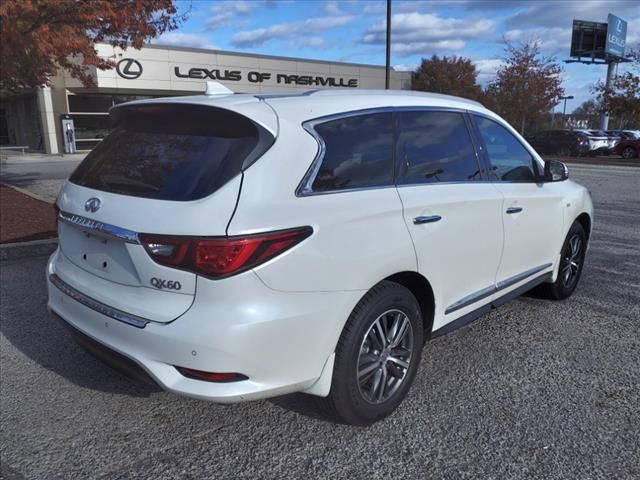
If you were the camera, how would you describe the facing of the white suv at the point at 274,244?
facing away from the viewer and to the right of the viewer

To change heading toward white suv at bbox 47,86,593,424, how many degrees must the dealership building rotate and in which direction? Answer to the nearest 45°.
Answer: approximately 45° to its right

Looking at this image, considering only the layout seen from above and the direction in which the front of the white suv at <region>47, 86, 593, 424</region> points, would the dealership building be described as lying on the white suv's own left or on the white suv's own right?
on the white suv's own left

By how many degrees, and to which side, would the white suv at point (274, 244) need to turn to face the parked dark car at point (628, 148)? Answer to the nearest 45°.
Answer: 0° — it already faces it

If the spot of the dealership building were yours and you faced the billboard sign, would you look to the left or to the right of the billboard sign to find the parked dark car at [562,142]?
right

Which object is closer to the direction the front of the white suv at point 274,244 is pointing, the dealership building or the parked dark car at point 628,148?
the parked dark car

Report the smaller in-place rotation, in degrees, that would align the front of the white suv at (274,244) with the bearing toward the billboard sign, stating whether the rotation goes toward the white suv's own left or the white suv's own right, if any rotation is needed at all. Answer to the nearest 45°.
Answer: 0° — it already faces it

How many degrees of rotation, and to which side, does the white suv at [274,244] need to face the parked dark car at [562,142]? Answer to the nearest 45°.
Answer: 0° — it already faces it

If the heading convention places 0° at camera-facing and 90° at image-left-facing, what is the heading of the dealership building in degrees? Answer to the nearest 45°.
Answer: approximately 315°

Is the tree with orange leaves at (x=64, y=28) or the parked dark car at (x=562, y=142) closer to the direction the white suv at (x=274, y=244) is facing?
the parked dark car

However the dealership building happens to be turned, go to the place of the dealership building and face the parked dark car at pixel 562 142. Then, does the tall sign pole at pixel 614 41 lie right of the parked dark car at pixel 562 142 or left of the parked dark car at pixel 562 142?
left

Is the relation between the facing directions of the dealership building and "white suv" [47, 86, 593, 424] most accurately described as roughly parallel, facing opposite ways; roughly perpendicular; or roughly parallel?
roughly perpendicular
